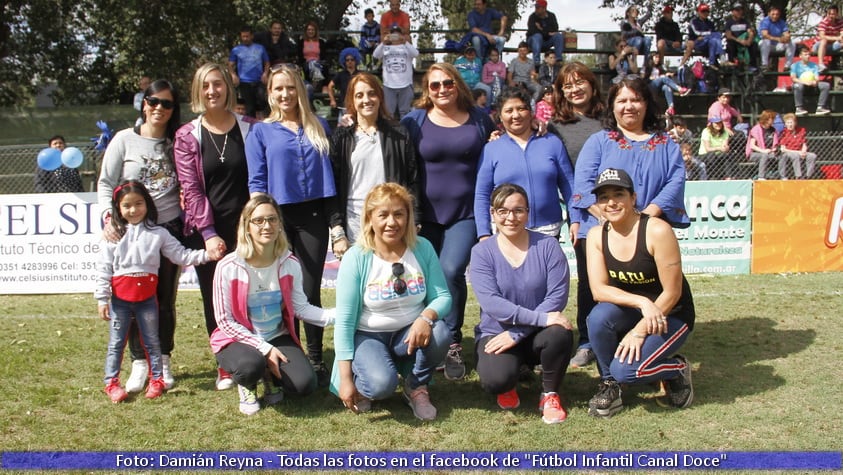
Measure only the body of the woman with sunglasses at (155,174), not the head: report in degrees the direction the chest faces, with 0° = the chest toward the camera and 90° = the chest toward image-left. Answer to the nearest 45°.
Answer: approximately 0°

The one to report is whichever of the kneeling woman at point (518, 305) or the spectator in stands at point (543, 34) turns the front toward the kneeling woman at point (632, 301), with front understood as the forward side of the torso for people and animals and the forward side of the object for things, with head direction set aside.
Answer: the spectator in stands

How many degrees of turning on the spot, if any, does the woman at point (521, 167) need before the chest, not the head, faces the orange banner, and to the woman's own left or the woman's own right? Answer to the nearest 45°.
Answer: approximately 135° to the woman's own left

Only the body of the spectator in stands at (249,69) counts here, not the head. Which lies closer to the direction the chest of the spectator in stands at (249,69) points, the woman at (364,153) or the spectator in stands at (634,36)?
the woman

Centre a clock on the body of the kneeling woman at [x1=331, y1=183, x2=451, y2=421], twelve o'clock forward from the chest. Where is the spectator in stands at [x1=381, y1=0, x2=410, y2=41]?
The spectator in stands is roughly at 6 o'clock from the kneeling woman.

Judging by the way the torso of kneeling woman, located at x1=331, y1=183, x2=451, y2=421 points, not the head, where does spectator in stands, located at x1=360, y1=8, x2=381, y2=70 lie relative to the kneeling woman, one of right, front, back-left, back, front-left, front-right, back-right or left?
back

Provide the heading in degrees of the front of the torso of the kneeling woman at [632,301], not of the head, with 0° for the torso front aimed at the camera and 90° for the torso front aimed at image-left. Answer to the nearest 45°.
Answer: approximately 45°

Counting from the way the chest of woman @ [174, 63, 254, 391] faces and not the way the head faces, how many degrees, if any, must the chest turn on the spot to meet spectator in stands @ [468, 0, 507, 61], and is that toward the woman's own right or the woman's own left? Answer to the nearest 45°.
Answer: approximately 135° to the woman's own left

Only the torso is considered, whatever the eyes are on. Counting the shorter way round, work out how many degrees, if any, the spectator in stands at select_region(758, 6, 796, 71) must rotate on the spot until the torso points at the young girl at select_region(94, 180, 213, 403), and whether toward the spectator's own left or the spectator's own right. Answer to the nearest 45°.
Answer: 0° — they already face them

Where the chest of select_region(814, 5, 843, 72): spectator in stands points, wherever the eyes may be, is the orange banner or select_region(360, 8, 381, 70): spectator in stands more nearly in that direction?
the orange banner

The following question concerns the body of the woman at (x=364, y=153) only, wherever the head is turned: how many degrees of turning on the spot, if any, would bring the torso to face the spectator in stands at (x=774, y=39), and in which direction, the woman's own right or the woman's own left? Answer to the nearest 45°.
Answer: approximately 135° to the woman's own left

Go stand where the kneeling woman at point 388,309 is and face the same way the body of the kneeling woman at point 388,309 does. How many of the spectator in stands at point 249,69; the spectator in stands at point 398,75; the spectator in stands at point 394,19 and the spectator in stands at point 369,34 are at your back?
4

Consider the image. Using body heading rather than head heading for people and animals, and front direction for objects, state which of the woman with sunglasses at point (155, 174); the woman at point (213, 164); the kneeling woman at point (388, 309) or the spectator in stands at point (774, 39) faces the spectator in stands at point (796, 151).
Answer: the spectator in stands at point (774, 39)

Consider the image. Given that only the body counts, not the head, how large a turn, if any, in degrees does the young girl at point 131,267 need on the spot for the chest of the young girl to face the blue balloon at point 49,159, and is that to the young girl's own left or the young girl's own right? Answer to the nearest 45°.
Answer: approximately 180°
